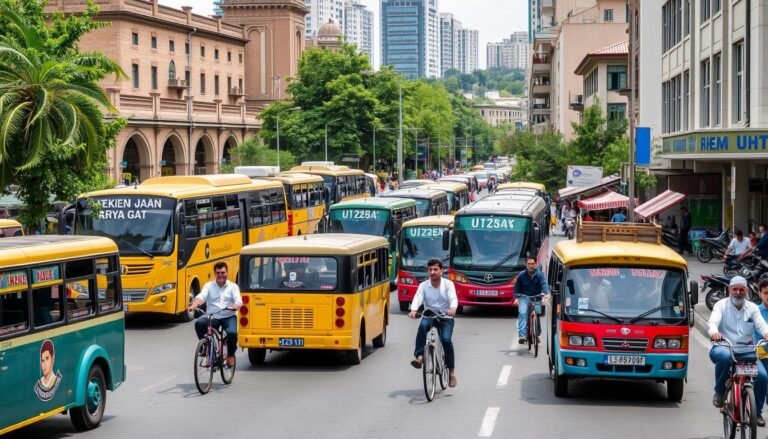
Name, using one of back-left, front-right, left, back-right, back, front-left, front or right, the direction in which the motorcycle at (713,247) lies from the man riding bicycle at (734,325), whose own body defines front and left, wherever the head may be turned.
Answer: back

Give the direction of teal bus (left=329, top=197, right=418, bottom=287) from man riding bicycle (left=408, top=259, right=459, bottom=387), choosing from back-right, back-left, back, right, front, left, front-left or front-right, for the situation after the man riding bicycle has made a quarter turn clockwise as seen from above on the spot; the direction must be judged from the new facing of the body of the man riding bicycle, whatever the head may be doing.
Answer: right

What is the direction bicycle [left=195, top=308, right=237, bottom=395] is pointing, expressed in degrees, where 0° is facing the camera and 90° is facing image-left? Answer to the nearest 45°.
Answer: approximately 45°

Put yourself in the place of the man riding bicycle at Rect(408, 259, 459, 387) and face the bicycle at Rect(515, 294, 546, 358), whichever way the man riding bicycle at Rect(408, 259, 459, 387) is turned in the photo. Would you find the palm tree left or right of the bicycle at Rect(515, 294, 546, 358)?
left
